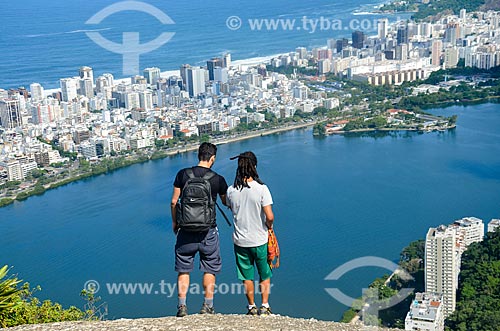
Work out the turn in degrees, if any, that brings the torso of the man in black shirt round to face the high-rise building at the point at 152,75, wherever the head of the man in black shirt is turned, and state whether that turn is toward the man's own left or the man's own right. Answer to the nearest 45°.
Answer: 0° — they already face it

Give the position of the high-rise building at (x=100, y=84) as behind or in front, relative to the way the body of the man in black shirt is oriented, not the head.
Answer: in front

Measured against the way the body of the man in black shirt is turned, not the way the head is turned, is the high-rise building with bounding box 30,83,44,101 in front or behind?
in front

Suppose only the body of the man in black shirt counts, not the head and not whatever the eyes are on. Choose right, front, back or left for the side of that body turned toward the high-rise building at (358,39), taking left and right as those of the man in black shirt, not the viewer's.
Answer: front

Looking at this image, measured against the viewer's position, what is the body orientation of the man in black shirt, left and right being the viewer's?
facing away from the viewer

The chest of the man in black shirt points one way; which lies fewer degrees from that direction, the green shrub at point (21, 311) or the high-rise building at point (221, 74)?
the high-rise building

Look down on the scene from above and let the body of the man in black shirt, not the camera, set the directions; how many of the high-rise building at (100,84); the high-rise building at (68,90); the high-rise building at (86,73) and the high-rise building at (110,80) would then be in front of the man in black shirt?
4

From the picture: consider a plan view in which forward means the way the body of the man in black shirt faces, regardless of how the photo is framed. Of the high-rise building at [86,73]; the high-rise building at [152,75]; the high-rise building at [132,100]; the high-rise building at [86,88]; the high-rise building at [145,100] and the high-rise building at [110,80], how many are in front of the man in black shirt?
6

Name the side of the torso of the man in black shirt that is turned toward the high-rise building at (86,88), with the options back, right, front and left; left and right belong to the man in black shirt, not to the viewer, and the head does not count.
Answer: front

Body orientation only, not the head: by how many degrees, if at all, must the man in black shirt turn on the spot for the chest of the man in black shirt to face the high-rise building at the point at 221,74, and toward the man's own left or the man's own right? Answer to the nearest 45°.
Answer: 0° — they already face it
